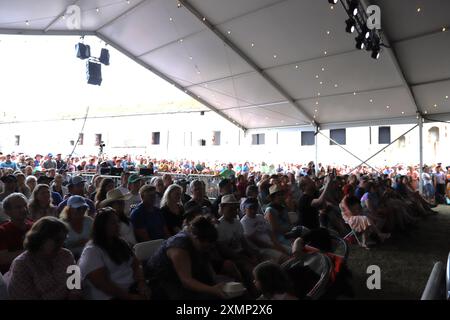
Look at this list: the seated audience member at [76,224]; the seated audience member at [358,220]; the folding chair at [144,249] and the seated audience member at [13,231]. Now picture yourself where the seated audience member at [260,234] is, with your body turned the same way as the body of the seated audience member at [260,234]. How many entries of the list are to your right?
3

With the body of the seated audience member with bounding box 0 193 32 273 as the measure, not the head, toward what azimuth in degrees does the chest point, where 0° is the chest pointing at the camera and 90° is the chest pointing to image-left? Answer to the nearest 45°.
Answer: approximately 315°

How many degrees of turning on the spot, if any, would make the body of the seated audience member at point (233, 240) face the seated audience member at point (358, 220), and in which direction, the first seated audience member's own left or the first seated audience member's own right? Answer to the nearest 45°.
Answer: approximately 90° to the first seated audience member's own left

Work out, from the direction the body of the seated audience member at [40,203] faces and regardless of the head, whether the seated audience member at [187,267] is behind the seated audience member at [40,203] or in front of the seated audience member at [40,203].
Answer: in front

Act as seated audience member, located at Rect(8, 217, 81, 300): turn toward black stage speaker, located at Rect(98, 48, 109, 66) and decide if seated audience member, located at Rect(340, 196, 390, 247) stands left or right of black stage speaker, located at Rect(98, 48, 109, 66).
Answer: right

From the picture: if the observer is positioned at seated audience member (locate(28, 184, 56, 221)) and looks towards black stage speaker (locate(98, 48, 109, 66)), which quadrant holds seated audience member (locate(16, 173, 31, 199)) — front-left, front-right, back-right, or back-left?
front-left
